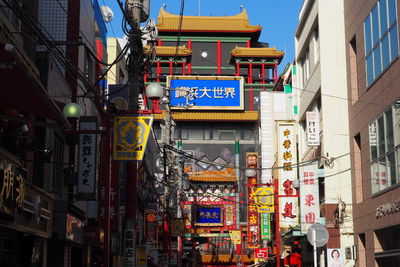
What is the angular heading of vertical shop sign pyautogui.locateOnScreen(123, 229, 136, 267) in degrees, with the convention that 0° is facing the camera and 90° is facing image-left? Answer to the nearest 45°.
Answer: approximately 0°

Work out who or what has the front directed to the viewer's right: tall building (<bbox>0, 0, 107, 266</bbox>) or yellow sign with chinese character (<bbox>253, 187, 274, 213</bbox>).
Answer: the tall building

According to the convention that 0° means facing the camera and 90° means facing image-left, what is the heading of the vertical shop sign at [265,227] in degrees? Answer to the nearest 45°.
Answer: approximately 0°

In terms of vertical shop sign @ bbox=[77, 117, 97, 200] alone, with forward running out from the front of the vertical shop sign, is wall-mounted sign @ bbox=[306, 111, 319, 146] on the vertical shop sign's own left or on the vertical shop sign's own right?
on the vertical shop sign's own left

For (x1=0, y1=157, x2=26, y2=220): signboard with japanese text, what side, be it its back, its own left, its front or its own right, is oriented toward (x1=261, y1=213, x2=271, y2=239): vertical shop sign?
left

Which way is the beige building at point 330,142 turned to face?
to the viewer's left

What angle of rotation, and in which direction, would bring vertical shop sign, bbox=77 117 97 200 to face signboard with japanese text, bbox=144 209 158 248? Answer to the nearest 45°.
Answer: approximately 180°

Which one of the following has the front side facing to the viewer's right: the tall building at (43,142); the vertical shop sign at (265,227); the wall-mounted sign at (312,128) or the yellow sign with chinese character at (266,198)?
the tall building
